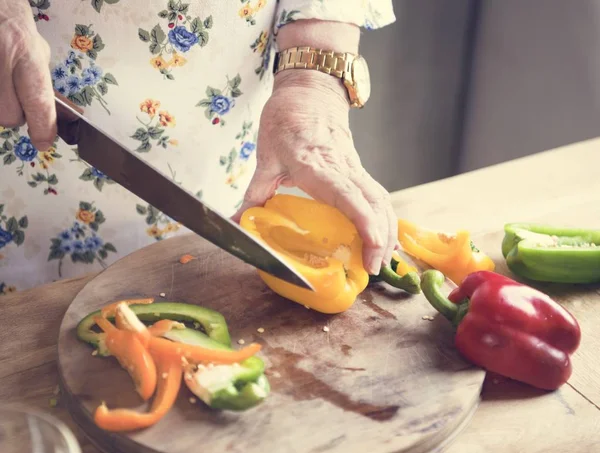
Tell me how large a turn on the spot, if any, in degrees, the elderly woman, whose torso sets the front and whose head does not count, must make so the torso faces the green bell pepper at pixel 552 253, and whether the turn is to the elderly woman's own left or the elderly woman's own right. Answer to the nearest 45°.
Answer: approximately 90° to the elderly woman's own left

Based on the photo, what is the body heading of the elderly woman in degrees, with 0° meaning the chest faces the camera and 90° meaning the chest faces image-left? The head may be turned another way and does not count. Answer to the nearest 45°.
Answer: approximately 0°

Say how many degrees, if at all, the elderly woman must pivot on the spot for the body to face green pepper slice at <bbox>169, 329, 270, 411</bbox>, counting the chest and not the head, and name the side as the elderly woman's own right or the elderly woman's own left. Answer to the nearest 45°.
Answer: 0° — they already face it
